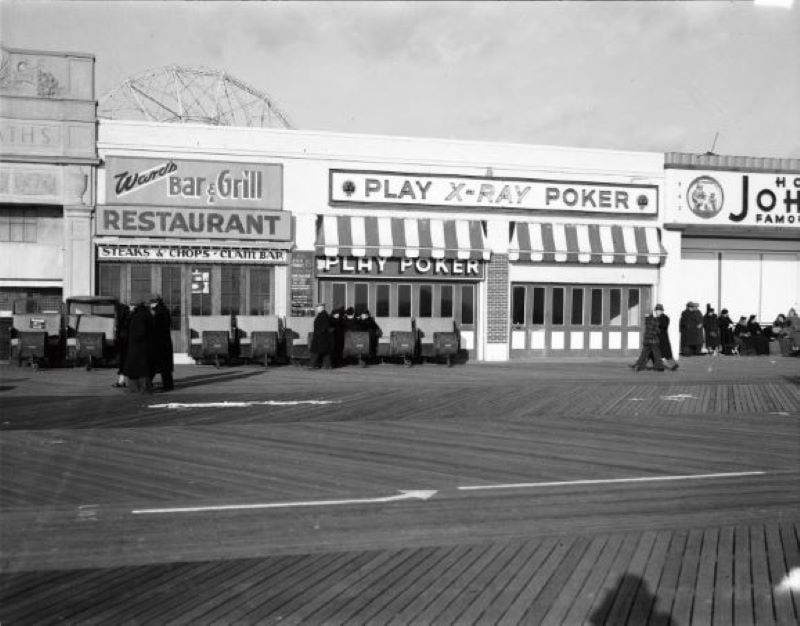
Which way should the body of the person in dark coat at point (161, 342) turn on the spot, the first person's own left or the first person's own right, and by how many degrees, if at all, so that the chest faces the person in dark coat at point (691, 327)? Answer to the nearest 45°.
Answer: approximately 135° to the first person's own right

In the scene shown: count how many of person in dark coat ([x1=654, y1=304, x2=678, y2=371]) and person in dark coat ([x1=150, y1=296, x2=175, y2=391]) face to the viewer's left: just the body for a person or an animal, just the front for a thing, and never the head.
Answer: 2

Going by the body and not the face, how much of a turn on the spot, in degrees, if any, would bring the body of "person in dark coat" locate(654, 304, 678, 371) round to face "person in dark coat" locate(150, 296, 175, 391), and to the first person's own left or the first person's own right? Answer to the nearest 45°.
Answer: approximately 45° to the first person's own left

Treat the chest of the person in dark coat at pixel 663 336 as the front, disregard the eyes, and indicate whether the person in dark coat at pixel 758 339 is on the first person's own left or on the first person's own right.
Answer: on the first person's own right

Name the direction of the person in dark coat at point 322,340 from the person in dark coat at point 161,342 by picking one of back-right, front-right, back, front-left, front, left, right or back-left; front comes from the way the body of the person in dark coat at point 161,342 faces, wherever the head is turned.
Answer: back-right

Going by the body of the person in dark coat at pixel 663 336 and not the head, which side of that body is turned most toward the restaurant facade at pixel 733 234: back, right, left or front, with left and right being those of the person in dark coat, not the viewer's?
right

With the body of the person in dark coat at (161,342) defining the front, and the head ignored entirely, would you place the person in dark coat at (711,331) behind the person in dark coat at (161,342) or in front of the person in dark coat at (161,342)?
behind

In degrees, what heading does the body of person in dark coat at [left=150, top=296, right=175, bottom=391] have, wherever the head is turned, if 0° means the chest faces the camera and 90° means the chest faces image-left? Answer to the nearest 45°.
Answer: approximately 90°

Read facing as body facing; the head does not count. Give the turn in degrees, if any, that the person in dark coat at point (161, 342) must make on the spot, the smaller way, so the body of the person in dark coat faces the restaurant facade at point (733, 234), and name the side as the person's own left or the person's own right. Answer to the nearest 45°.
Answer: approximately 135° to the person's own right

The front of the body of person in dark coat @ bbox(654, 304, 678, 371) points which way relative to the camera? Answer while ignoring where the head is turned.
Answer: to the viewer's left
